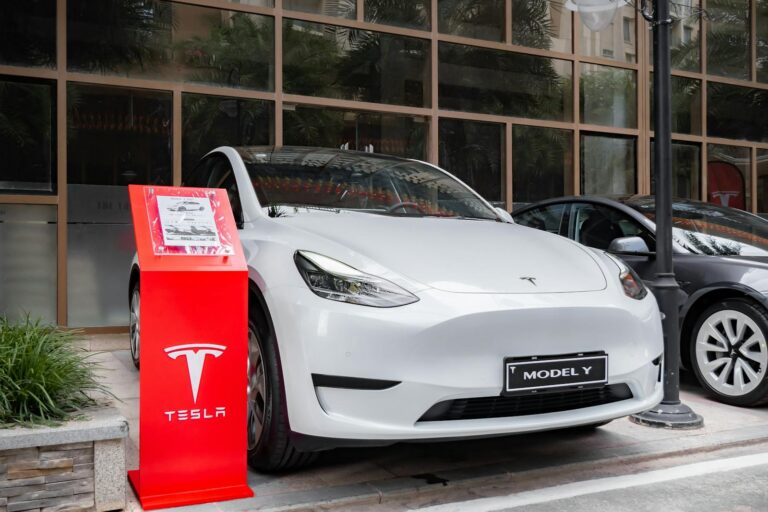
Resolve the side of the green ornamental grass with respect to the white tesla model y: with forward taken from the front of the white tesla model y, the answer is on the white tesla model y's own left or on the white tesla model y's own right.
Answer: on the white tesla model y's own right

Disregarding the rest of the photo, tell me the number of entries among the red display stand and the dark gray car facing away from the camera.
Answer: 0

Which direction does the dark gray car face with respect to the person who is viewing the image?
facing the viewer and to the right of the viewer

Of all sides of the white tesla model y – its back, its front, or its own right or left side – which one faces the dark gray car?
left

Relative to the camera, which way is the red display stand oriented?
toward the camera

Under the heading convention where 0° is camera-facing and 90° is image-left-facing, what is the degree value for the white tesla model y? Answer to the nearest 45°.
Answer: approximately 315°

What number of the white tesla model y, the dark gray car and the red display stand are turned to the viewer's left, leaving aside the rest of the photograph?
0

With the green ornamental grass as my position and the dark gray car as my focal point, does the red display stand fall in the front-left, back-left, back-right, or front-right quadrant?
front-right

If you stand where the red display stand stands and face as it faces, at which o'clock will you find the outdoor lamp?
The outdoor lamp is roughly at 8 o'clock from the red display stand.

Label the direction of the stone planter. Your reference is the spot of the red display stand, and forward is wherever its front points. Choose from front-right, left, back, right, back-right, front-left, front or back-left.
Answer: right
